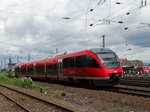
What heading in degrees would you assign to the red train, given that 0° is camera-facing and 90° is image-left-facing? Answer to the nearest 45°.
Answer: approximately 315°
